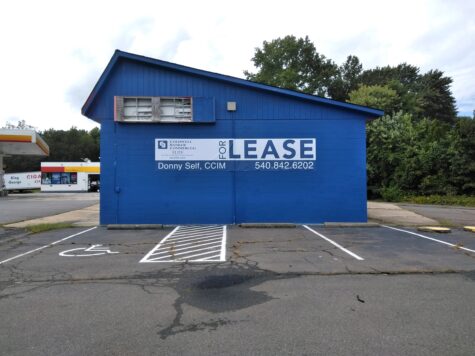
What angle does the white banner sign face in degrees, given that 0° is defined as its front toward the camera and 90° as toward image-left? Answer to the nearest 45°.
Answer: approximately 0°

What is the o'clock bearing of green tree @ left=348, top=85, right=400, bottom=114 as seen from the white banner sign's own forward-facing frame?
The green tree is roughly at 7 o'clock from the white banner sign.
